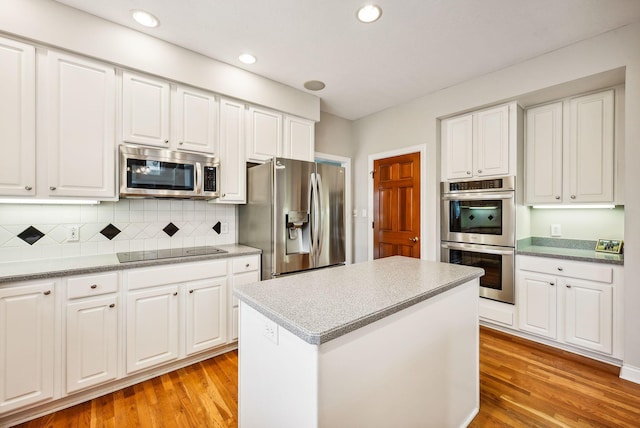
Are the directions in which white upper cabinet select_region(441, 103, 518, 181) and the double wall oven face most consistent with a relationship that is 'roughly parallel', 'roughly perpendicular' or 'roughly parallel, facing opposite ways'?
roughly parallel

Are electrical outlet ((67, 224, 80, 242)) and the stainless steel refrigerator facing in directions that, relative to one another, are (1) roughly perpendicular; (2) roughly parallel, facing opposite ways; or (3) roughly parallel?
roughly parallel

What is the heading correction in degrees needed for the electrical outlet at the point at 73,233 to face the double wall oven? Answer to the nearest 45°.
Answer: approximately 45° to its left

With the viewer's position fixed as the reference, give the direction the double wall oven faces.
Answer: facing the viewer and to the left of the viewer

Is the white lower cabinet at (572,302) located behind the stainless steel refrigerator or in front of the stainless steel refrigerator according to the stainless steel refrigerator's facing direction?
in front

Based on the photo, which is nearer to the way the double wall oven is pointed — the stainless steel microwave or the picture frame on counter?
the stainless steel microwave

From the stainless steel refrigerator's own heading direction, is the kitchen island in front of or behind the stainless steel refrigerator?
in front

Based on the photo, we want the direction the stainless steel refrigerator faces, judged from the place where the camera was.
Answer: facing the viewer and to the right of the viewer

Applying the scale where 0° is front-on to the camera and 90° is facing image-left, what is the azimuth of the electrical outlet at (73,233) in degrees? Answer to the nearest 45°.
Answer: approximately 0°

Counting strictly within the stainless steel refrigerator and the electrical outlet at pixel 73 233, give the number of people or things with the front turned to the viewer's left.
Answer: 0
